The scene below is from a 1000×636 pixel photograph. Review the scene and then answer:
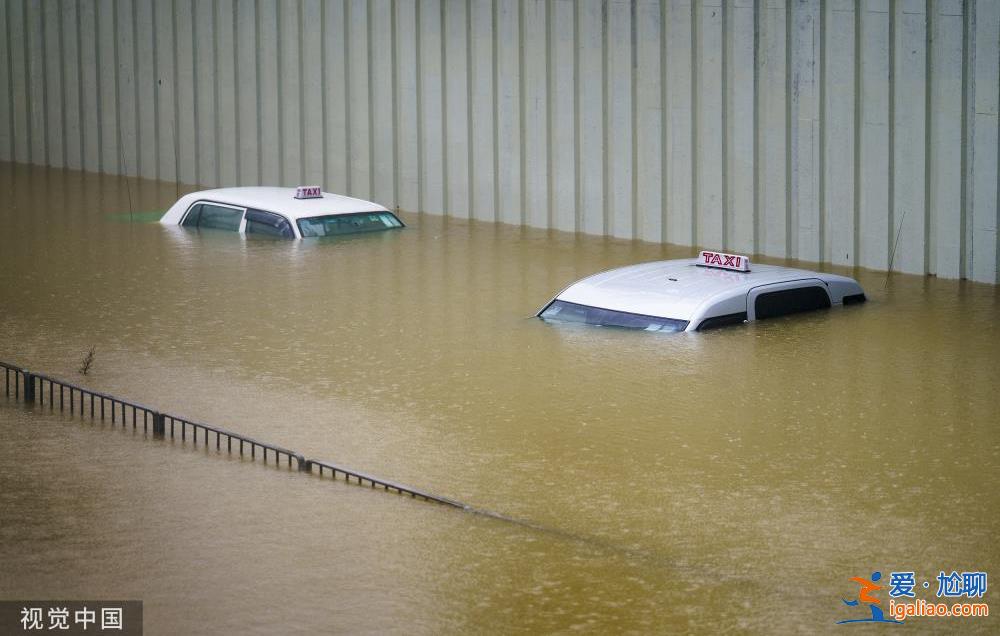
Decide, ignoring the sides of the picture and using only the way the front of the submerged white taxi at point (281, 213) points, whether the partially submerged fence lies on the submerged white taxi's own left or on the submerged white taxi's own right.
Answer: on the submerged white taxi's own right

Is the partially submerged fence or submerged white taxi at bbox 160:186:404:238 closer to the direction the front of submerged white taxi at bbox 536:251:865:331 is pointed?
the partially submerged fence

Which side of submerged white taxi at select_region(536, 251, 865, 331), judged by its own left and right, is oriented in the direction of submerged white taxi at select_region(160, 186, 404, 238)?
right

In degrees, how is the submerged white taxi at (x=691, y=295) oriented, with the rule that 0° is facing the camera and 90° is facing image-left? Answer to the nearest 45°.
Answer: approximately 45°

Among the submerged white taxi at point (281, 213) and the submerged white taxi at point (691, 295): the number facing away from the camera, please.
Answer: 0

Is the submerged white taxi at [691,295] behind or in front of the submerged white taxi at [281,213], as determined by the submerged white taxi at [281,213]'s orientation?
in front

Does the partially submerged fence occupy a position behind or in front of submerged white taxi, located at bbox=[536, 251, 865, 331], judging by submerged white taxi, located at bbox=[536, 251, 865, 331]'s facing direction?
in front
